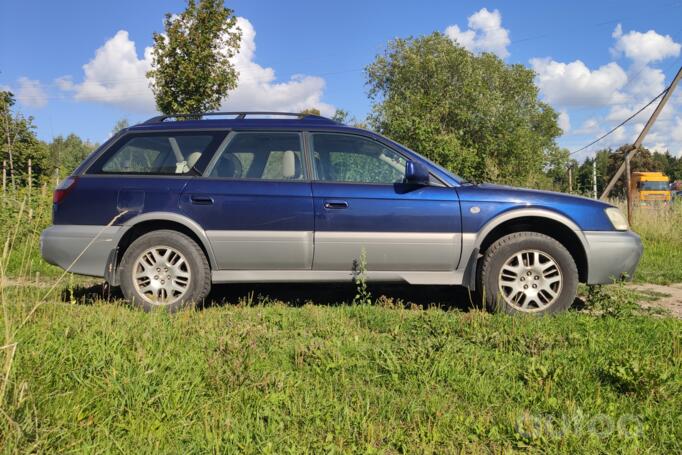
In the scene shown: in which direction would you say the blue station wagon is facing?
to the viewer's right

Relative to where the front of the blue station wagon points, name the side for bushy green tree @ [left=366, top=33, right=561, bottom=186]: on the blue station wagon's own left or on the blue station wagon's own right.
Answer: on the blue station wagon's own left

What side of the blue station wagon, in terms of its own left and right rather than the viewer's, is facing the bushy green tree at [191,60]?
left

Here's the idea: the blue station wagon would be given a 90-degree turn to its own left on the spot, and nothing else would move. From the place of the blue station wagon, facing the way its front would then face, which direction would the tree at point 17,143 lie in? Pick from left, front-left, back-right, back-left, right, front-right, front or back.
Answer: front-left
